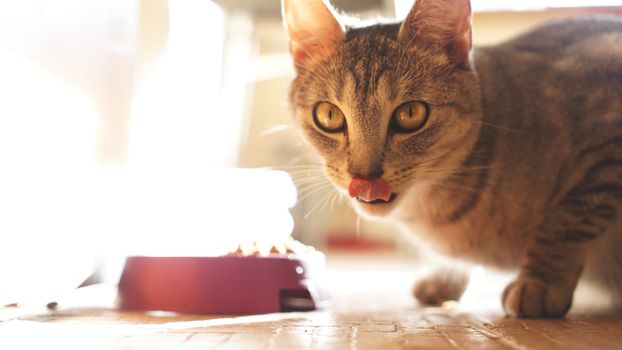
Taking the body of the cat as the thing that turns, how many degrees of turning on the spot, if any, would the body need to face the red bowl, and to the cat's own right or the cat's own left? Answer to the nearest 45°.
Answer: approximately 45° to the cat's own right

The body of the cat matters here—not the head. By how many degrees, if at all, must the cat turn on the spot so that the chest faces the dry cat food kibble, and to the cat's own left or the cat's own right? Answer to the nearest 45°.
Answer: approximately 45° to the cat's own right

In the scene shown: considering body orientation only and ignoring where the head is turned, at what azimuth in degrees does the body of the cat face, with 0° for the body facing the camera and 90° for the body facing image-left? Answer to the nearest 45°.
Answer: approximately 45°
